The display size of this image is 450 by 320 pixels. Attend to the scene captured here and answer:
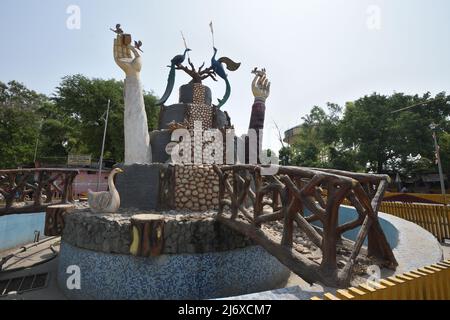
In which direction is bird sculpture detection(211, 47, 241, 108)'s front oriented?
to the viewer's left

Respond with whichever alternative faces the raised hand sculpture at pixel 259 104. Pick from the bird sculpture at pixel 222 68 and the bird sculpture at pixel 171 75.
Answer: the bird sculpture at pixel 171 75

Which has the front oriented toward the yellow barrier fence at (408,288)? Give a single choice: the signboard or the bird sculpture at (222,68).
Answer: the signboard

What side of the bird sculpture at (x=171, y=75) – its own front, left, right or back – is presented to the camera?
right

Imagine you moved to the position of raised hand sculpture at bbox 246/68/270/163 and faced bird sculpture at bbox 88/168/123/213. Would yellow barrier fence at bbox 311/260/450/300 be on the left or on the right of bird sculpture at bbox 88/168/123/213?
left

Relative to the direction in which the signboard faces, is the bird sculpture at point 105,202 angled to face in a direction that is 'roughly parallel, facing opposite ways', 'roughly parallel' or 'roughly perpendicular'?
roughly perpendicular

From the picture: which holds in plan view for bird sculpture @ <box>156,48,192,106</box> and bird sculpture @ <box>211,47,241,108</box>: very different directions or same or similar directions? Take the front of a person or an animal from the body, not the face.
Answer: very different directions

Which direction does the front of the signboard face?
toward the camera

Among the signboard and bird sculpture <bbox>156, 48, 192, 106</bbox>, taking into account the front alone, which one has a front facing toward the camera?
the signboard

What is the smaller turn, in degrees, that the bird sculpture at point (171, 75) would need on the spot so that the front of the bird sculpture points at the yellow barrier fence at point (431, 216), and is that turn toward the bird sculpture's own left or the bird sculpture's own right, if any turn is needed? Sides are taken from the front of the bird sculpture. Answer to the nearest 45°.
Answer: approximately 45° to the bird sculpture's own right

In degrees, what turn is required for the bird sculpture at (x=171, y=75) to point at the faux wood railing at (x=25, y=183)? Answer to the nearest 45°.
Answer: approximately 180°
